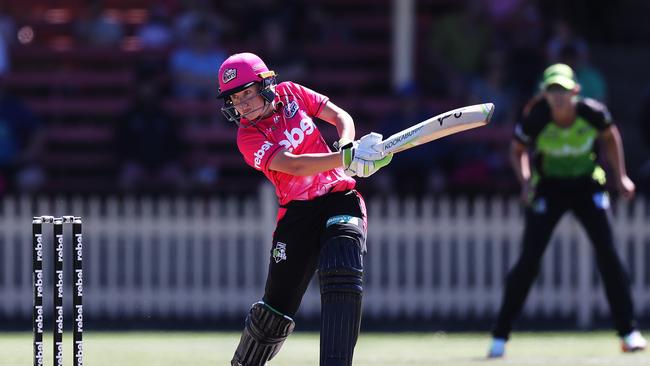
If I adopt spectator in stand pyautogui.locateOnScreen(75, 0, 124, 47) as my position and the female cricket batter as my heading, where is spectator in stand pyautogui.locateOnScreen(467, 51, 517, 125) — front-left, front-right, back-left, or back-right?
front-left

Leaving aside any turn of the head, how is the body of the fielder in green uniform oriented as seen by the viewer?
toward the camera

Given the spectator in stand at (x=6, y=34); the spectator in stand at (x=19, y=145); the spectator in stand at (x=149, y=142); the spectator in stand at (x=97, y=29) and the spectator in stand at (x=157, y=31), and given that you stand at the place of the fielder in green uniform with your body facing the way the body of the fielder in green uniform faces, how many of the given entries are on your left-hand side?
0

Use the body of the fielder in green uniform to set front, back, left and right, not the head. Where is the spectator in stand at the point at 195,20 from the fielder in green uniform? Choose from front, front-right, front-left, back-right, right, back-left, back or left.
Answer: back-right

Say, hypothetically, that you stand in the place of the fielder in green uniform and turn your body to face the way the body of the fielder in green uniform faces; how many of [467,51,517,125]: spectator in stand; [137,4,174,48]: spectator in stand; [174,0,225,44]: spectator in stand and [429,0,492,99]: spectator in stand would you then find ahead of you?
0

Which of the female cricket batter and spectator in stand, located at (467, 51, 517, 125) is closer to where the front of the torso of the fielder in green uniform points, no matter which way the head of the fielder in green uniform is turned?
the female cricket batter

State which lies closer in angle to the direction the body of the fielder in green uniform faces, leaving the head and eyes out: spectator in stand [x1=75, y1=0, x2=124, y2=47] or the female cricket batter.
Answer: the female cricket batter

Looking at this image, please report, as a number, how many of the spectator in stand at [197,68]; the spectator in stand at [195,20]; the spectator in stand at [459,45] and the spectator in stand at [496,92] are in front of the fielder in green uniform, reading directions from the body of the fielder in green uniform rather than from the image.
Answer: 0

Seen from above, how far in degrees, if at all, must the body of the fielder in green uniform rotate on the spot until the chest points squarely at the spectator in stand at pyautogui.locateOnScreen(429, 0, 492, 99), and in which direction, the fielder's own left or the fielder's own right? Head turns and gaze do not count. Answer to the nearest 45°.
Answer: approximately 180°

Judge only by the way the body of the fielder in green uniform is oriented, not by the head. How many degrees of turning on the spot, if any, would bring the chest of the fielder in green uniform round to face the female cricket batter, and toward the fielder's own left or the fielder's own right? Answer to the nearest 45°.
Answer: approximately 45° to the fielder's own right

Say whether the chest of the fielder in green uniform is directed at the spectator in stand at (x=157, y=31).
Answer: no

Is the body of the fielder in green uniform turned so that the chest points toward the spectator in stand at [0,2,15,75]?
no

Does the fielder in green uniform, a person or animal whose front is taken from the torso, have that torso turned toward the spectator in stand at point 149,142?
no
